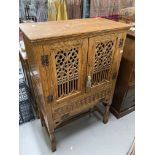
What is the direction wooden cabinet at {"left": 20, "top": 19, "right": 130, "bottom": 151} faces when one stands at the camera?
facing the viewer and to the right of the viewer

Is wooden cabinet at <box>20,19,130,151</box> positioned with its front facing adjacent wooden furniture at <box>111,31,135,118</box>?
no
